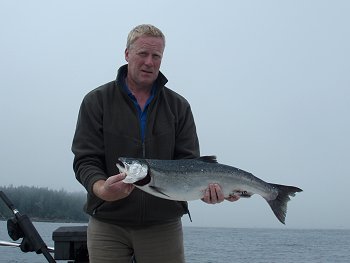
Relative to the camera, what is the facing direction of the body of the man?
toward the camera
